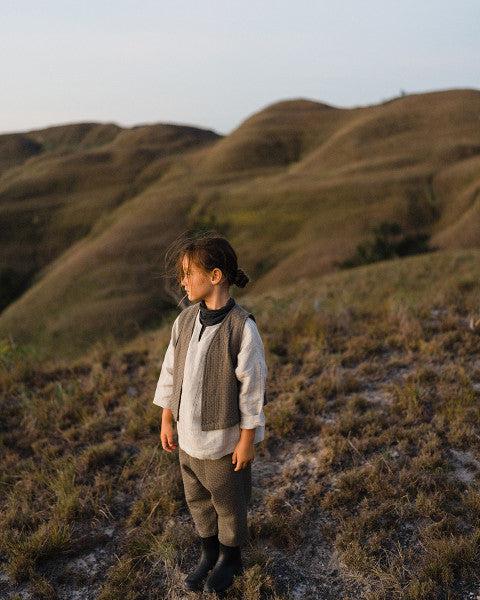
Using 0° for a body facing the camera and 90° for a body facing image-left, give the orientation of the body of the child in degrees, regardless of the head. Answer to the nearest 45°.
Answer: approximately 45°

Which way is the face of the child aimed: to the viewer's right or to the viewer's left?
to the viewer's left
